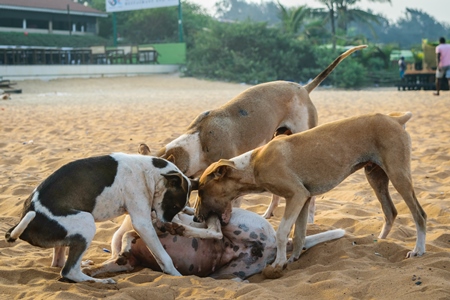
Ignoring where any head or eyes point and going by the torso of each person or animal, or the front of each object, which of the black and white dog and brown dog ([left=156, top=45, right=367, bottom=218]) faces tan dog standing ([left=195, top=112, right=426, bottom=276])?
the black and white dog

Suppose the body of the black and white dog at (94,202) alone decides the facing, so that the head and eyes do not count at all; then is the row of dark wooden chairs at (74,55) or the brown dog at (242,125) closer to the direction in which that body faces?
the brown dog

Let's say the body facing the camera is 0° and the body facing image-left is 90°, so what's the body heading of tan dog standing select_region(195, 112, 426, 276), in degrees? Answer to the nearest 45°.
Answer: approximately 90°

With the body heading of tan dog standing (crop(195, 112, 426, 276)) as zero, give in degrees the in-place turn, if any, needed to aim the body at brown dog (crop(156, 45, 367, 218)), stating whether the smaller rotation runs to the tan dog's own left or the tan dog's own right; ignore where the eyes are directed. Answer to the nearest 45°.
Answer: approximately 45° to the tan dog's own right

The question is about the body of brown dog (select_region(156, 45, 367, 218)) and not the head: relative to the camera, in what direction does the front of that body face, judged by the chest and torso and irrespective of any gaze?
to the viewer's left

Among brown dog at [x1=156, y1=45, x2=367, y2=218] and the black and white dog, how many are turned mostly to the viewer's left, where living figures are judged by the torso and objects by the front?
1

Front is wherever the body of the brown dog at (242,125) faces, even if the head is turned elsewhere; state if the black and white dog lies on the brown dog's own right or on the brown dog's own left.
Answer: on the brown dog's own left

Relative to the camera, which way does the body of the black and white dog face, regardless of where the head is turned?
to the viewer's right

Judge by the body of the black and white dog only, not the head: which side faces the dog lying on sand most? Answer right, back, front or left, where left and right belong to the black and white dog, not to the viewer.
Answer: front

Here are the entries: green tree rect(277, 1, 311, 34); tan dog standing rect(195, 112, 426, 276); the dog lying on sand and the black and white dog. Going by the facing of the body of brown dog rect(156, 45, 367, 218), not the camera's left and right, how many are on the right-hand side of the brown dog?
1

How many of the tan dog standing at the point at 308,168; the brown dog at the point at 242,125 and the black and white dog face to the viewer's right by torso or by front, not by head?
1

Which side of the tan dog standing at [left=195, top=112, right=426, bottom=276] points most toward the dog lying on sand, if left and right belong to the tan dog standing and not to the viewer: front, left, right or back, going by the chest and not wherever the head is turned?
front

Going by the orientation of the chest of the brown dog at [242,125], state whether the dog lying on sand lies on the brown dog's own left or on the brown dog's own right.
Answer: on the brown dog's own left

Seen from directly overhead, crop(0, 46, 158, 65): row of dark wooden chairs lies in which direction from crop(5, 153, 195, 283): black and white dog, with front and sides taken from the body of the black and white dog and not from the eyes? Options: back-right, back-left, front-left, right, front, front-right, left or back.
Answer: left
